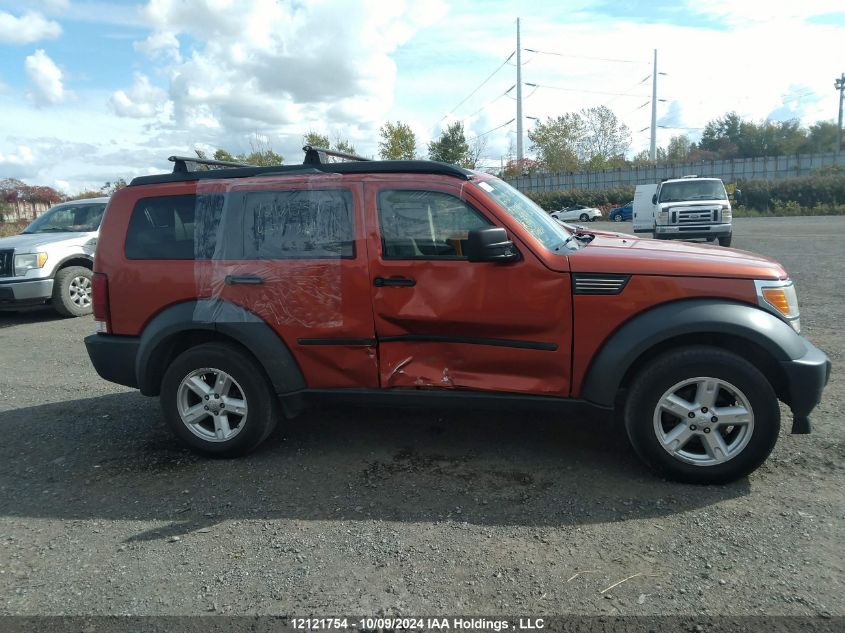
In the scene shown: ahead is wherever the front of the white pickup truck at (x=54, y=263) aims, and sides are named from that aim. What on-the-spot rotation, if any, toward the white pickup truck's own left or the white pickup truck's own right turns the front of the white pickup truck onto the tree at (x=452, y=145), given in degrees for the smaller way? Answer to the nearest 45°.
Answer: approximately 180°

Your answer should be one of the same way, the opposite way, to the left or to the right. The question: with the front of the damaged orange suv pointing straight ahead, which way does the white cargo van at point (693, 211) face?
to the right

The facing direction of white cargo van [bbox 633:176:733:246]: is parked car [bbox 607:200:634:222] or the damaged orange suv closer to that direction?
the damaged orange suv

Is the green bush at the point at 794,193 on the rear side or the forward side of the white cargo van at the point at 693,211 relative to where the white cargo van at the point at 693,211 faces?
on the rear side

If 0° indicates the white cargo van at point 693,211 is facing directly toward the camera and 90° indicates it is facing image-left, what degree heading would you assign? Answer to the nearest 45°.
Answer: approximately 0°

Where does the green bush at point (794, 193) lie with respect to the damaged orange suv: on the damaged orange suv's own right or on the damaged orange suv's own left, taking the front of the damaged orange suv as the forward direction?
on the damaged orange suv's own left

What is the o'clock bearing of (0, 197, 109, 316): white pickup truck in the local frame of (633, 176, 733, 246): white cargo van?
(0, 197, 109, 316): white pickup truck is roughly at 1 o'clock from (633, 176, 733, 246): white cargo van.

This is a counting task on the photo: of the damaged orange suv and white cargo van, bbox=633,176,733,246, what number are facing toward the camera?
1

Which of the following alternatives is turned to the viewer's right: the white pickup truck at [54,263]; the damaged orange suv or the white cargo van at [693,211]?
the damaged orange suv

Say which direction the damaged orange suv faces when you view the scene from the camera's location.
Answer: facing to the right of the viewer

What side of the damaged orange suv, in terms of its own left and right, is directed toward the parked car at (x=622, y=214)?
left

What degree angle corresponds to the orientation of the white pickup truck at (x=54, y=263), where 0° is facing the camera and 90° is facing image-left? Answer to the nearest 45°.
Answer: approximately 45°
